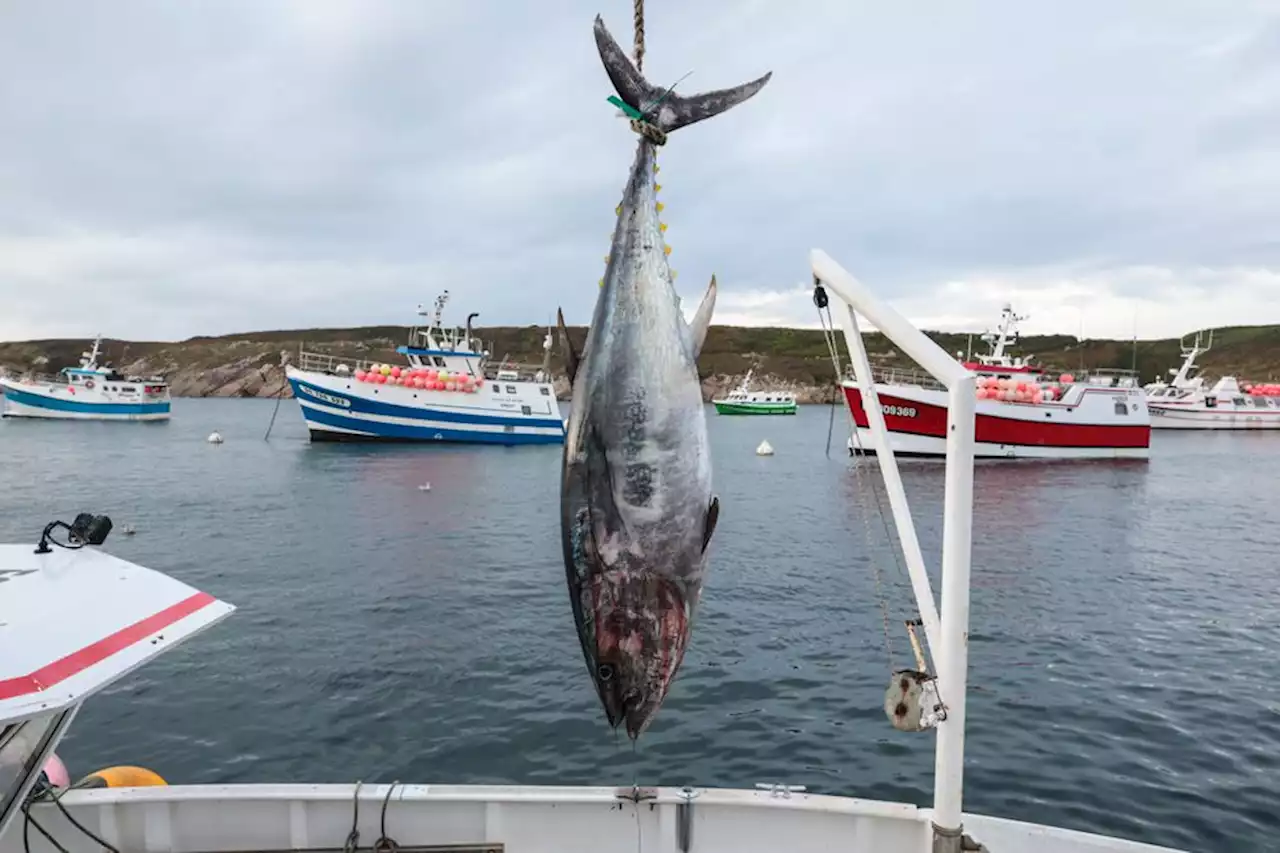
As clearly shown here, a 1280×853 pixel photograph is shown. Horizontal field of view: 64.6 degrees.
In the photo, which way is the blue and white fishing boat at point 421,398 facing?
to the viewer's left

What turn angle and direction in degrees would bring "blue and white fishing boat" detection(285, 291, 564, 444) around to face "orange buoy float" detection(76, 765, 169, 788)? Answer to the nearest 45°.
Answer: approximately 90° to its left

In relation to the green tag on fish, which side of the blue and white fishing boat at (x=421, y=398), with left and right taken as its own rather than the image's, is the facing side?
left

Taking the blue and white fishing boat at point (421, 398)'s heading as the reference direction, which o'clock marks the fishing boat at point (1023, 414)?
The fishing boat is roughly at 7 o'clock from the blue and white fishing boat.

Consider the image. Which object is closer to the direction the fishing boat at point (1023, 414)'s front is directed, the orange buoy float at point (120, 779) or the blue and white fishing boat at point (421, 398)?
the blue and white fishing boat

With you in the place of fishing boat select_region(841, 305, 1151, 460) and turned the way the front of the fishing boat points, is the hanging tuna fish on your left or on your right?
on your left

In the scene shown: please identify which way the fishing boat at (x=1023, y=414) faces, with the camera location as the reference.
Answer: facing to the left of the viewer

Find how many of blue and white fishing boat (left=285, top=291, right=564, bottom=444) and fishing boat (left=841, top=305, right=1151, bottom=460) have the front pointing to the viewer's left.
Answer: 2

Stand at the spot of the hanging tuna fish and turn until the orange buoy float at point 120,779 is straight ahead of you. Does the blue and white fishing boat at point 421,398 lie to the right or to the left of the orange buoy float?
right
